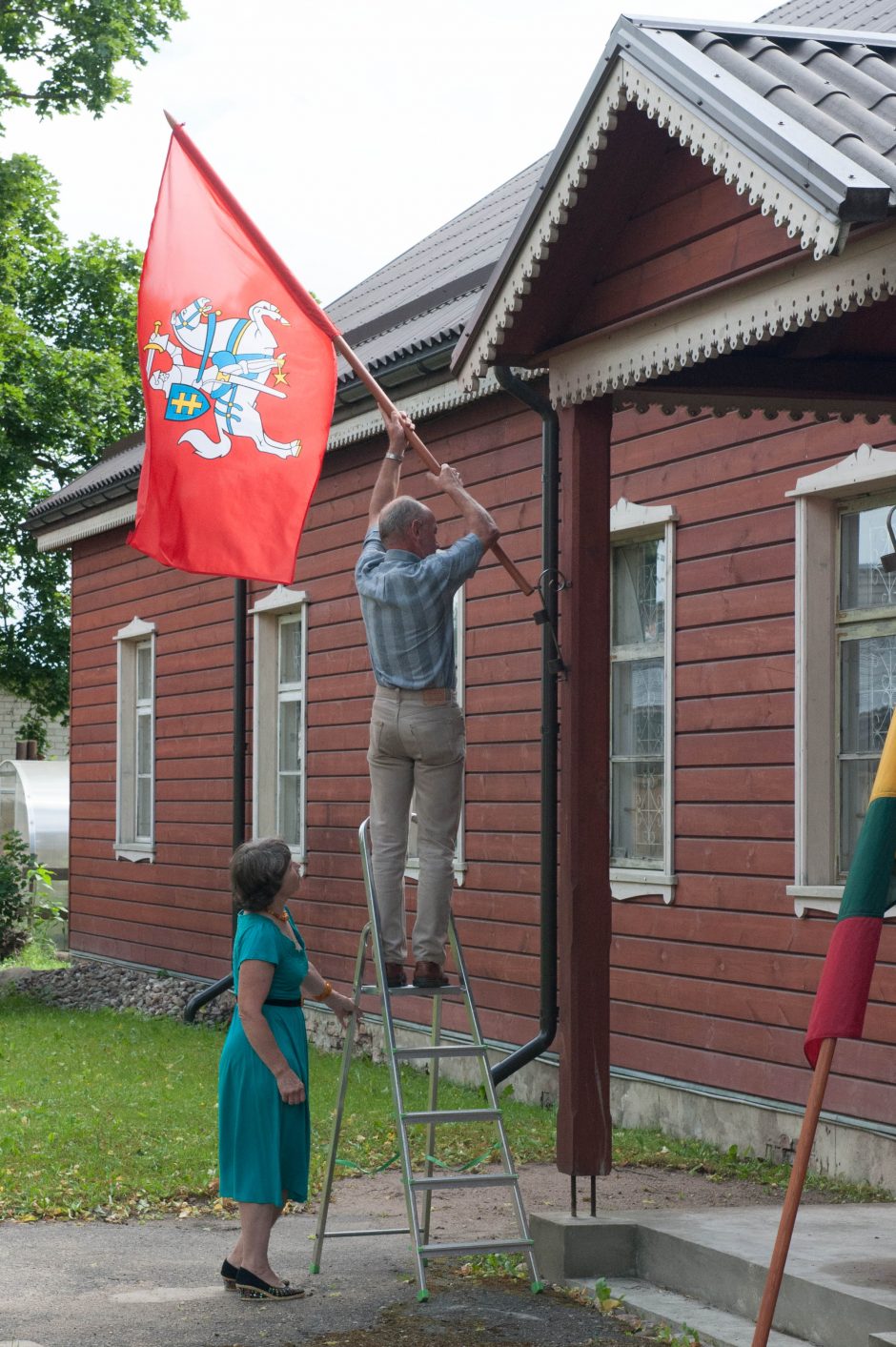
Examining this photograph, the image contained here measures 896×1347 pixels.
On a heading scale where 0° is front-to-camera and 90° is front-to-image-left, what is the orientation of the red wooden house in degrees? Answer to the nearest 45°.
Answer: approximately 45°

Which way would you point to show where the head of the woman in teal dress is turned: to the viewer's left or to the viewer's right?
to the viewer's right

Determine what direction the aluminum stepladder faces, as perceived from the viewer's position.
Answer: facing the viewer and to the right of the viewer

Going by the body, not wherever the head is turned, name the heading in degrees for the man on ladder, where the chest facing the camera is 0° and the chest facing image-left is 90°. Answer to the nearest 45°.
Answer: approximately 180°

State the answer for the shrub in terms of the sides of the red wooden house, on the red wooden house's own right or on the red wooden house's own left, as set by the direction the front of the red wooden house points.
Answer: on the red wooden house's own right

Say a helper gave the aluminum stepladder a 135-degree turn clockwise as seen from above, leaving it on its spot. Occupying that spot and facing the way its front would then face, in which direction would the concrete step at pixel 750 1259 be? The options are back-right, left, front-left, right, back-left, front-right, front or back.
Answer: back
